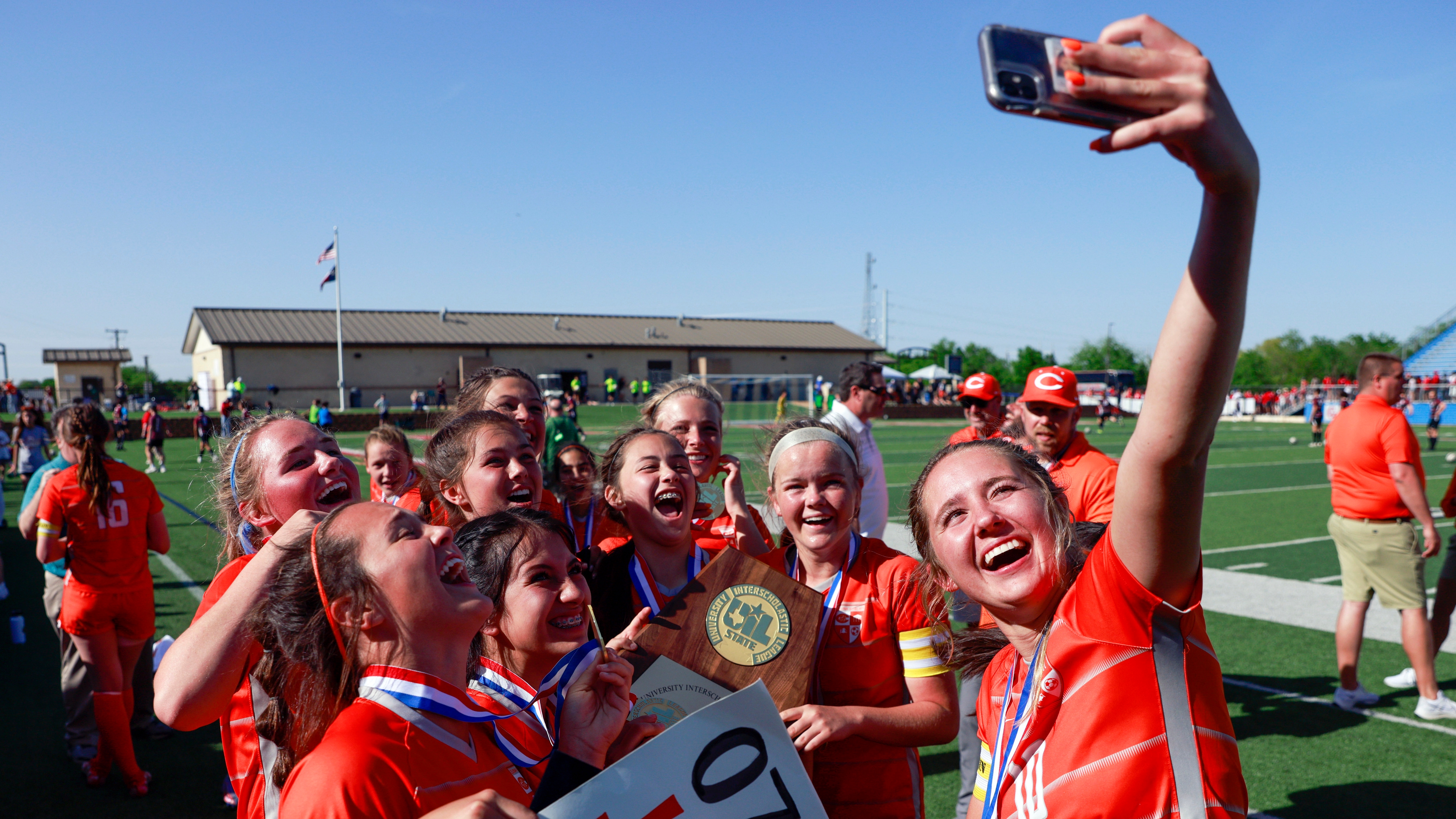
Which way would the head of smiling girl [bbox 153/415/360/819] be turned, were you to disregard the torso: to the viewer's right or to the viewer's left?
to the viewer's right

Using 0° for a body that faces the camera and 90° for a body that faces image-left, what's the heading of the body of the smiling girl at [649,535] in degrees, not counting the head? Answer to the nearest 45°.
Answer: approximately 315°

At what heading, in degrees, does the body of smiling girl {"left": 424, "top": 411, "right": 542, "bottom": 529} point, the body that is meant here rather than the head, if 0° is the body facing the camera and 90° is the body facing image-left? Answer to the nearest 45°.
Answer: approximately 315°

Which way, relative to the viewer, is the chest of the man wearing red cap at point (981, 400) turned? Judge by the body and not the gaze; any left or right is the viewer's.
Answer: facing the viewer and to the left of the viewer

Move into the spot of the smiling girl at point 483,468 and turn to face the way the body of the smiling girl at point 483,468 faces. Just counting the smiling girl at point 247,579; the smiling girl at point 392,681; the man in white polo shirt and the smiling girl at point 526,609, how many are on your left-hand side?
1

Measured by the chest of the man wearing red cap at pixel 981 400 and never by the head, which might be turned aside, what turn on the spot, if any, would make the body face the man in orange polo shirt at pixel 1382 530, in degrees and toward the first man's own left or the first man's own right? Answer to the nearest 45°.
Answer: approximately 135° to the first man's own left

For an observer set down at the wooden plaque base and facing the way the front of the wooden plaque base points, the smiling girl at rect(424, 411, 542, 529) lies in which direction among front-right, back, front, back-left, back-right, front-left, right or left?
back-right
